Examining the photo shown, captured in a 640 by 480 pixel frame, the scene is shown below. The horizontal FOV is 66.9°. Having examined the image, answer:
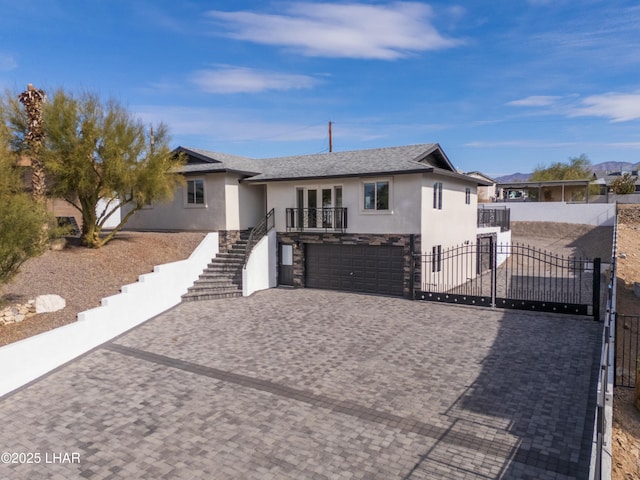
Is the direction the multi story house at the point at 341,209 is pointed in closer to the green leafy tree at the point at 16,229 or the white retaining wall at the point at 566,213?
the green leafy tree

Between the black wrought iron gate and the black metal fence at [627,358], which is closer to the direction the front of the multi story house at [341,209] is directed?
the black metal fence

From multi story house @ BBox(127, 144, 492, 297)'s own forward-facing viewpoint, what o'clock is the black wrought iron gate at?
The black wrought iron gate is roughly at 10 o'clock from the multi story house.

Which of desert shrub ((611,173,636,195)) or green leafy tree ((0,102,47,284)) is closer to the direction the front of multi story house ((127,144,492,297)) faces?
the green leafy tree

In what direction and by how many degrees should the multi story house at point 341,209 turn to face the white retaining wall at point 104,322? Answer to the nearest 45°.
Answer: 0° — it already faces it

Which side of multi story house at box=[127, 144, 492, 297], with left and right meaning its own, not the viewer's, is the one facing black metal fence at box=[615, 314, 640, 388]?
left

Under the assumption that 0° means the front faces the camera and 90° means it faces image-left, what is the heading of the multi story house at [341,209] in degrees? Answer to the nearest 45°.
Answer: approximately 45°

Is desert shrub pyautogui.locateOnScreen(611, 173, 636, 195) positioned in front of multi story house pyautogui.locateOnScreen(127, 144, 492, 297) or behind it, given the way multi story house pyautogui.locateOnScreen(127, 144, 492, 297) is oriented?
behind

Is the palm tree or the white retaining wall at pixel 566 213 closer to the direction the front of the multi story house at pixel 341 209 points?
the palm tree
